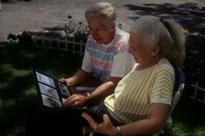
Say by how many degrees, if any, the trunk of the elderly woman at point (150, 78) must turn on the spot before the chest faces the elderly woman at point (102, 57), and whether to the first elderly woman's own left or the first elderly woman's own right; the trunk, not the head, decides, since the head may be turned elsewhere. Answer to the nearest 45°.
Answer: approximately 90° to the first elderly woman's own right

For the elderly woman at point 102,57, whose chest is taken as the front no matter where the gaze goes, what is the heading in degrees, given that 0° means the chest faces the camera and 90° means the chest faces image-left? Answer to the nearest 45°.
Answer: approximately 45°

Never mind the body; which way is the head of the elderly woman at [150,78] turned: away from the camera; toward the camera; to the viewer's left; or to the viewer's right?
to the viewer's left

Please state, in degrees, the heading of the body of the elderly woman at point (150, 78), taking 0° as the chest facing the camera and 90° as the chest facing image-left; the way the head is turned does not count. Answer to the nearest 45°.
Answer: approximately 45°

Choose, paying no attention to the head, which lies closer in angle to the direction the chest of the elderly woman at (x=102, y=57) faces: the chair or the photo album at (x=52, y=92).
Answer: the photo album

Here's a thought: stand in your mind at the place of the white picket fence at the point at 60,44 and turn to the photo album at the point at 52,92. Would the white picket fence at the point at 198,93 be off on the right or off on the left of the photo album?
left

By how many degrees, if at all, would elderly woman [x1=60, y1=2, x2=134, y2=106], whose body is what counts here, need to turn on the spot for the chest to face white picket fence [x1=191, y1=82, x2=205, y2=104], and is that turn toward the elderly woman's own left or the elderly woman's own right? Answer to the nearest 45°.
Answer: approximately 180°

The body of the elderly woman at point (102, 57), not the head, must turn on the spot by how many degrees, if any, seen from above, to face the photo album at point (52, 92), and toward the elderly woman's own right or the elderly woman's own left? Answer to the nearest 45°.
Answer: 0° — they already face it

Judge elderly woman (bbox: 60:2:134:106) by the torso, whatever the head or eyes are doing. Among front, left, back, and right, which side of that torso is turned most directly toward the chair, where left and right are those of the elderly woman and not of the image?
left

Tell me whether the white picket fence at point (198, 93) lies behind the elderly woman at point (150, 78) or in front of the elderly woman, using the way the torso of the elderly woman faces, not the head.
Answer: behind
